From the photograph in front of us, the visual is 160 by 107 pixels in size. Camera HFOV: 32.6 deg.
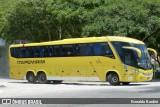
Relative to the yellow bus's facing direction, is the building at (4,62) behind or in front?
behind

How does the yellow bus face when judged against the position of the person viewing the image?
facing the viewer and to the right of the viewer
